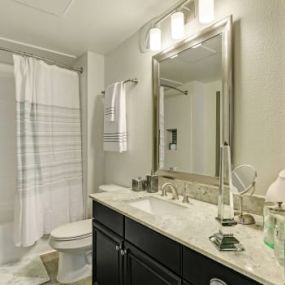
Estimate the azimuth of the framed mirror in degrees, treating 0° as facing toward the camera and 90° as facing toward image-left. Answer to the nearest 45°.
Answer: approximately 45°

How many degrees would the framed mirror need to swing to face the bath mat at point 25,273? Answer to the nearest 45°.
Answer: approximately 45° to its right

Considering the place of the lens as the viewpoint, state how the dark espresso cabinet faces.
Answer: facing the viewer and to the left of the viewer

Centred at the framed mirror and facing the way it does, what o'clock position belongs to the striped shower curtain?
The striped shower curtain is roughly at 2 o'clock from the framed mirror.

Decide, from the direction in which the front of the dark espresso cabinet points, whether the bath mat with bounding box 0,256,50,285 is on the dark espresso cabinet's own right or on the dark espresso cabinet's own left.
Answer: on the dark espresso cabinet's own right

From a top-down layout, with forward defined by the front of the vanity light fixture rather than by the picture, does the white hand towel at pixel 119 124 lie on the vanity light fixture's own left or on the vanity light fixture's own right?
on the vanity light fixture's own right

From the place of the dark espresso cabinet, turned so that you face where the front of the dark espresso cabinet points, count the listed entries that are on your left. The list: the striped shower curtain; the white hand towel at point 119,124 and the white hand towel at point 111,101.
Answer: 0

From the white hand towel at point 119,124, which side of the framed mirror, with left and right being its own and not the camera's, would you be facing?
right

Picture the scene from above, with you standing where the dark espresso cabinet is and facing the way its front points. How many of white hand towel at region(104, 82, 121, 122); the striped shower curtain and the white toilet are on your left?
0

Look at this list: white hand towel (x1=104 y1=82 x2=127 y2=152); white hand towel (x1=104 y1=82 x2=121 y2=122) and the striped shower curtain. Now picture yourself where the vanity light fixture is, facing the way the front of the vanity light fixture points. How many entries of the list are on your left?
0

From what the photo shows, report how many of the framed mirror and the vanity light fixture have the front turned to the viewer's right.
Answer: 0

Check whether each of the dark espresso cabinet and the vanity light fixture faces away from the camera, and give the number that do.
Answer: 0

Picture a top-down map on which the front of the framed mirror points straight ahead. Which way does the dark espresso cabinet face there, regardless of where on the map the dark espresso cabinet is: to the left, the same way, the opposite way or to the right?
the same way

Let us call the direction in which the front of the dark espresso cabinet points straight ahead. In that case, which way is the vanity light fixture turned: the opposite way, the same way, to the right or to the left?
the same way
